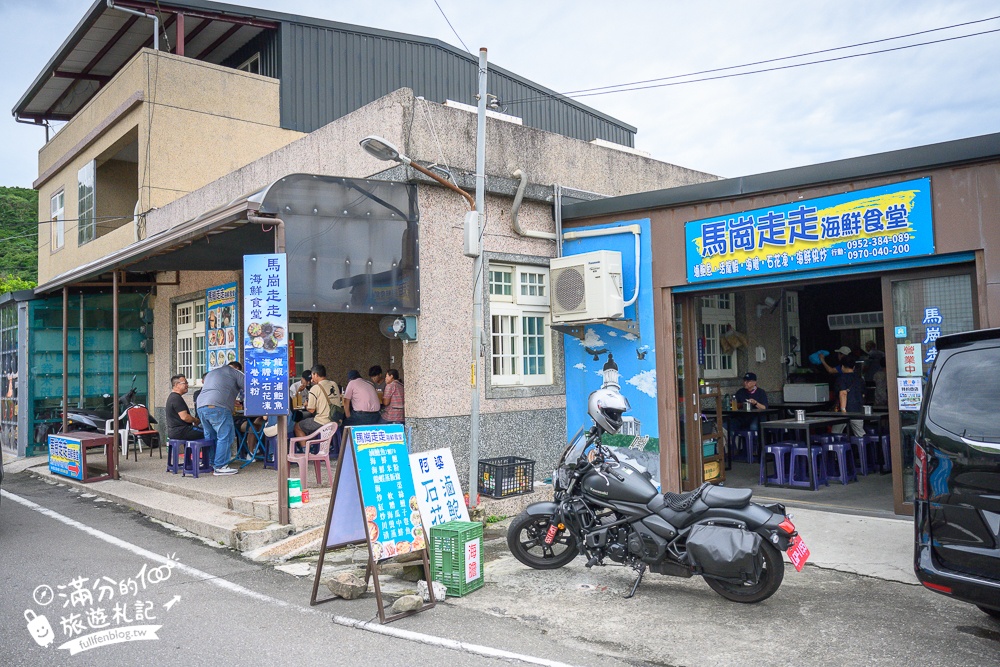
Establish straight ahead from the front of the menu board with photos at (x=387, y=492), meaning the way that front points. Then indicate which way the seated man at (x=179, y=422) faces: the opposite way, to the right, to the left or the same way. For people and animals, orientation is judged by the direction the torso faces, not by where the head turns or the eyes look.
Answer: to the left

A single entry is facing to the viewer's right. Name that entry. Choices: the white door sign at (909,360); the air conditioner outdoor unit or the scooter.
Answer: the scooter

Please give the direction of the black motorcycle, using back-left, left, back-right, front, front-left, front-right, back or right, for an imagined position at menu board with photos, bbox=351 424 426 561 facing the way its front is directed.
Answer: left

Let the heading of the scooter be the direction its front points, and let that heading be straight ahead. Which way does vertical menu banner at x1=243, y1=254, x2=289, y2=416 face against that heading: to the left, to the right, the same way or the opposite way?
to the right

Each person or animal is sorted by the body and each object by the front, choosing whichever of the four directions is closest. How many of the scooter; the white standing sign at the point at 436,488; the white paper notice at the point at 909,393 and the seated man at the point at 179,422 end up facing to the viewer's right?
2

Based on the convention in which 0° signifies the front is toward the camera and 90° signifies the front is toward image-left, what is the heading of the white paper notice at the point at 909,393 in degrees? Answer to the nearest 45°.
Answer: approximately 0°

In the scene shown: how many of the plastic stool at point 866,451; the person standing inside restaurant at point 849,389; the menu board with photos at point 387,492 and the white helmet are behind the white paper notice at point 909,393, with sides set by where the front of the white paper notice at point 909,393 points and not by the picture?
2

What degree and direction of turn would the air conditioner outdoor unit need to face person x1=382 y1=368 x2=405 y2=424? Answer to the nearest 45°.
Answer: approximately 45° to its right

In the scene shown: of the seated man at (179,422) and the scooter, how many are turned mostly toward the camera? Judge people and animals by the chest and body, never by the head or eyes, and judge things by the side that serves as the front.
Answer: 0

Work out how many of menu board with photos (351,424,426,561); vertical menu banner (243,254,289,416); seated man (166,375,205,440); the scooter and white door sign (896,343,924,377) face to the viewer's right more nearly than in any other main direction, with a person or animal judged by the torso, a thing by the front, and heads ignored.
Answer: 2
